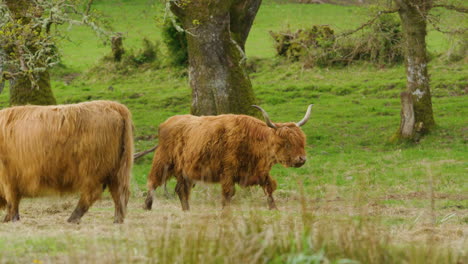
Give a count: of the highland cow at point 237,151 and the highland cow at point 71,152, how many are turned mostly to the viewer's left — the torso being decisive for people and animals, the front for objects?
1

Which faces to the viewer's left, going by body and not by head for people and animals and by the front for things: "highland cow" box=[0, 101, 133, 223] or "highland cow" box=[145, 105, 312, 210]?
"highland cow" box=[0, 101, 133, 223]

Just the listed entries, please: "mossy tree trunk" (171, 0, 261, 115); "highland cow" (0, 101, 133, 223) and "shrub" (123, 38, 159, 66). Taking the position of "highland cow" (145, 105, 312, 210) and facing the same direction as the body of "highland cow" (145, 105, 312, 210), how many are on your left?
2

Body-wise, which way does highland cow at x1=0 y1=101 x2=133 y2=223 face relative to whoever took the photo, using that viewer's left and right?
facing to the left of the viewer

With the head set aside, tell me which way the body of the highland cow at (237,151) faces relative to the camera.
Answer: to the viewer's right

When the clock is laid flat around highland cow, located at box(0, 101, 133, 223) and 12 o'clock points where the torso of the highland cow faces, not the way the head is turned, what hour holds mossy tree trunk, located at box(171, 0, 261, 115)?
The mossy tree trunk is roughly at 4 o'clock from the highland cow.

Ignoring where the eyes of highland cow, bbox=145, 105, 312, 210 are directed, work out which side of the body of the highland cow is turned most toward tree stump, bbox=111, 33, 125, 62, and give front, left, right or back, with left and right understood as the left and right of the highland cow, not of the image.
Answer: left

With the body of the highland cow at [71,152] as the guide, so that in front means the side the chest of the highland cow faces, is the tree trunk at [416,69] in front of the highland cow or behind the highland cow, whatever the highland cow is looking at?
behind

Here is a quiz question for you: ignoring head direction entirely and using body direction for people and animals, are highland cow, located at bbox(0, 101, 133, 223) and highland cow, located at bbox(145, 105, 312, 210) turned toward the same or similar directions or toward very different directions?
very different directions

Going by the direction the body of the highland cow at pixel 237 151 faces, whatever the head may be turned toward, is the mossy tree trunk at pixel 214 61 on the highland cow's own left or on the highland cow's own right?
on the highland cow's own left
